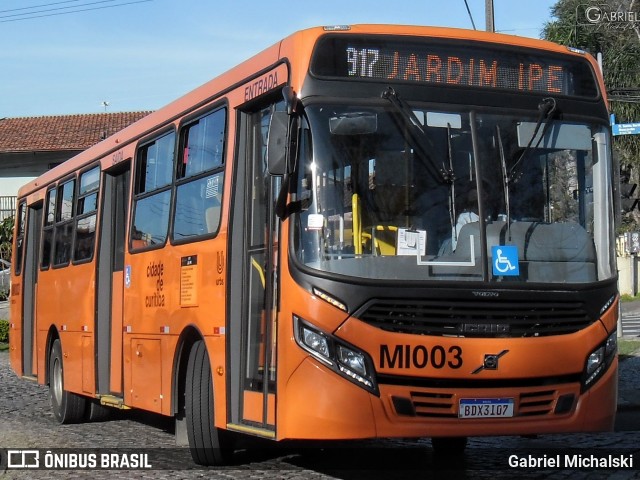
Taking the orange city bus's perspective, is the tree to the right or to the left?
on its left

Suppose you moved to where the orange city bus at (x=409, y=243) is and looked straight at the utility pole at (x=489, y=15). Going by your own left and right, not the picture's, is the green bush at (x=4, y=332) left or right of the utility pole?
left

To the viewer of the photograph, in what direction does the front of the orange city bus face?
facing the viewer and to the right of the viewer

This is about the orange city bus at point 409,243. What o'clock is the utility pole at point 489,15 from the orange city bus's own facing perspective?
The utility pole is roughly at 8 o'clock from the orange city bus.

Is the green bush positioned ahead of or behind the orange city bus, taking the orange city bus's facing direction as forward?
behind
